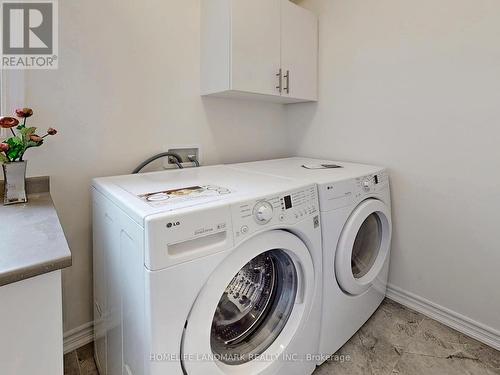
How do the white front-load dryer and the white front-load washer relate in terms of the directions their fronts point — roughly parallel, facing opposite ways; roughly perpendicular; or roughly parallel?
roughly parallel

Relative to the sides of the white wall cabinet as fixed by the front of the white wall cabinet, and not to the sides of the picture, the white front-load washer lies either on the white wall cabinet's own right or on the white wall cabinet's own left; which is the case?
on the white wall cabinet's own right

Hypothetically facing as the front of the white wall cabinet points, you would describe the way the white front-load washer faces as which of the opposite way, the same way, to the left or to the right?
the same way

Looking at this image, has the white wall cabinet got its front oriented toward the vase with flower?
no

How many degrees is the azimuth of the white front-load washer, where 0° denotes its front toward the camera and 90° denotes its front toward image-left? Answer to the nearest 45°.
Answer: approximately 315°

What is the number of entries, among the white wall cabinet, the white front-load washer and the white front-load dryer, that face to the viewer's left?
0

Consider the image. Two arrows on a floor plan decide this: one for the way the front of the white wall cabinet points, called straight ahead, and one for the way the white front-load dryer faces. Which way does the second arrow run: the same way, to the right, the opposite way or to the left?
the same way

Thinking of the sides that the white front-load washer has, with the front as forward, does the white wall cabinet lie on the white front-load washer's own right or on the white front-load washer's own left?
on the white front-load washer's own left

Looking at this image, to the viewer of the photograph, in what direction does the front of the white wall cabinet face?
facing the viewer and to the right of the viewer
